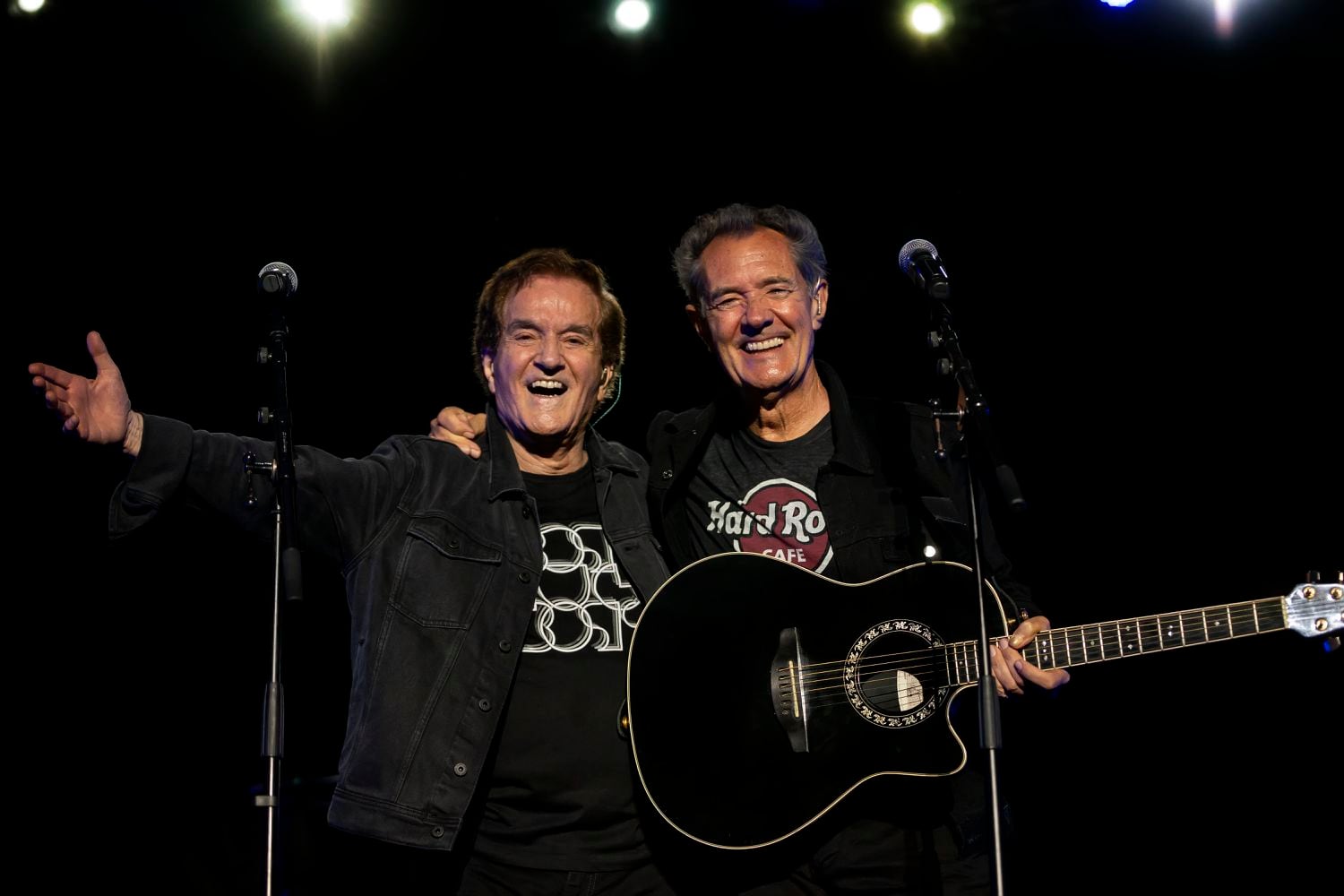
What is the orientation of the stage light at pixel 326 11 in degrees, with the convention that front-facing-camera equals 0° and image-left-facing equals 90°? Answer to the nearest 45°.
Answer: approximately 0°

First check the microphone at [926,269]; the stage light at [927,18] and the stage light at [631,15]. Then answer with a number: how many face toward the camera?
2

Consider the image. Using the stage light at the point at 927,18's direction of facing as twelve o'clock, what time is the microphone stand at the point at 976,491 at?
The microphone stand is roughly at 12 o'clock from the stage light.

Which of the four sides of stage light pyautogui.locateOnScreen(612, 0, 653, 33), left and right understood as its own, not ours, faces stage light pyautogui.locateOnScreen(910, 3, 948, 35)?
left

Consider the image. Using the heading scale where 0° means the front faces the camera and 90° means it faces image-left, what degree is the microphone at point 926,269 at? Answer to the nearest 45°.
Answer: approximately 135°

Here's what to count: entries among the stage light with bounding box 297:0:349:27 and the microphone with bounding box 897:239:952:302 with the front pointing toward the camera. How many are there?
1

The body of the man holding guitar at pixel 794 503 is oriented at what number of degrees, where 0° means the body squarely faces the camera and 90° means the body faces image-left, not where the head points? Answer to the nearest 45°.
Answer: approximately 0°

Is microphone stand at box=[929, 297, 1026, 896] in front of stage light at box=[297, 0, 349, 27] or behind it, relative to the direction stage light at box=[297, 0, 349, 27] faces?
in front

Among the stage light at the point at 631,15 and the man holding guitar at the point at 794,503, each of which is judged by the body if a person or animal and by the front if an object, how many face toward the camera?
2

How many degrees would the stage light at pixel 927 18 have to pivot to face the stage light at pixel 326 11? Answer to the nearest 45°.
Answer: approximately 90° to its right

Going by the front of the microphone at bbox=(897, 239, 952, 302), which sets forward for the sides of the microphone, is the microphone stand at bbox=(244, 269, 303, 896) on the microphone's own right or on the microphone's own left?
on the microphone's own left

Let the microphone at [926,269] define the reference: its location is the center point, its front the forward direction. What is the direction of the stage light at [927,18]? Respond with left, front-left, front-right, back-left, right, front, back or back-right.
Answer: front-right

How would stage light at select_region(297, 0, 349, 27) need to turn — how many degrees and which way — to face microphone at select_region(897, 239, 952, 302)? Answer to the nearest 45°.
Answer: approximately 45° to its left
